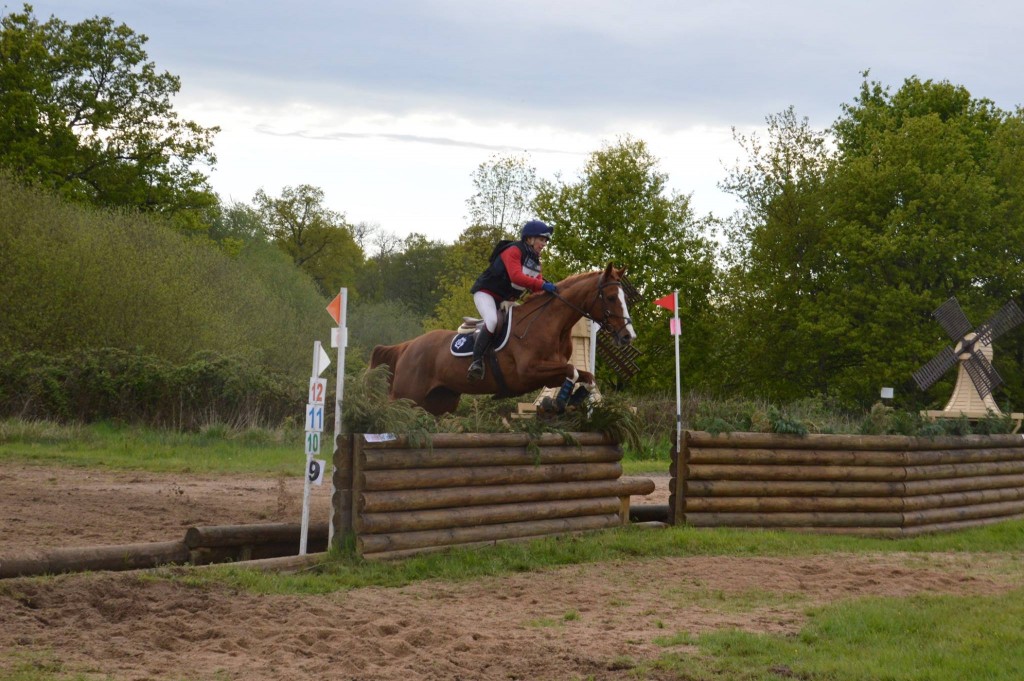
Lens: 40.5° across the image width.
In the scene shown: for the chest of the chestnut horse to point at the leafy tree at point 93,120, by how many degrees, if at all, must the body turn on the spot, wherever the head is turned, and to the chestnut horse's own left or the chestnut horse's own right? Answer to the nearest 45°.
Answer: approximately 135° to the chestnut horse's own left

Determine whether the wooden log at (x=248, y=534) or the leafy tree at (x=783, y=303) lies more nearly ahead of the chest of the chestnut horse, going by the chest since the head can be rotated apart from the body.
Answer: the leafy tree

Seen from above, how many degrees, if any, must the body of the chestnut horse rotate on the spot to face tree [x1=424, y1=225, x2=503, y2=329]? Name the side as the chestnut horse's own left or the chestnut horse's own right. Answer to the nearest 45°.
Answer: approximately 90° to the chestnut horse's own left

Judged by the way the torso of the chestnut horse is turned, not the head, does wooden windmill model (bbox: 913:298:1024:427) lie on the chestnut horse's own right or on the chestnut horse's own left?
on the chestnut horse's own left

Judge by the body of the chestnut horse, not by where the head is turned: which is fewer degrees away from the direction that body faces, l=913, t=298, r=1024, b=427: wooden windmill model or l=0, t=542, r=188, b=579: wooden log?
the wooden windmill model

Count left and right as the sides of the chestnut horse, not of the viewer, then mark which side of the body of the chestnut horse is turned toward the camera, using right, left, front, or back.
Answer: right

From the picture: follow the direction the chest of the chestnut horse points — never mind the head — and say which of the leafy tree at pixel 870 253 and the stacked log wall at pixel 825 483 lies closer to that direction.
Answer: the stacked log wall

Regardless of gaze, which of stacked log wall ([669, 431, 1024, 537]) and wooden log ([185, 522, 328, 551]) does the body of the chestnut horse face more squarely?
the stacked log wall

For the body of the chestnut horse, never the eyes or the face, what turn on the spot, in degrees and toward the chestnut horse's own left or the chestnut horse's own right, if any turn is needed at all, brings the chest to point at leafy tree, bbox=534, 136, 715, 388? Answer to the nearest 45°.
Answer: approximately 90° to the chestnut horse's own left

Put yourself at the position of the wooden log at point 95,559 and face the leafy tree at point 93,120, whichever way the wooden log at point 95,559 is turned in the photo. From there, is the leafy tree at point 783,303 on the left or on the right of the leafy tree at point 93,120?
right
